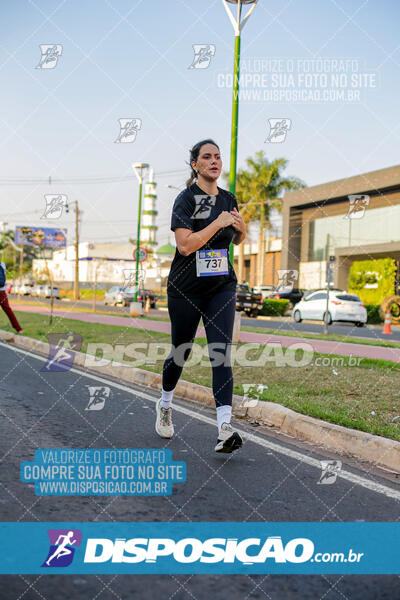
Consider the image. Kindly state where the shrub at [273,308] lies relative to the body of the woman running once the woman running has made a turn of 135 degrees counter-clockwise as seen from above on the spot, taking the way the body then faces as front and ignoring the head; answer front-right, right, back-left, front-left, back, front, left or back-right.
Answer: front

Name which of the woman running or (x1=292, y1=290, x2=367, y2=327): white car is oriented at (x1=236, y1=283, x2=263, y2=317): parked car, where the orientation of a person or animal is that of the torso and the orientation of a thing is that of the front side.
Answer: the white car

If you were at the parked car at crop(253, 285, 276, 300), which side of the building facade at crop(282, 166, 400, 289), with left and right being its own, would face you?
front

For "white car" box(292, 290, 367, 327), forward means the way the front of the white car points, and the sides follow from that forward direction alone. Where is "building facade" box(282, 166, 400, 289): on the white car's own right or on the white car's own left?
on the white car's own right

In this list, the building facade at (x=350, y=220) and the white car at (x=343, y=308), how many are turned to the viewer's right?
0

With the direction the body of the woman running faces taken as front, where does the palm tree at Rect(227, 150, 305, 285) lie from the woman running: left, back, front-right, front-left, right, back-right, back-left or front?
back-left

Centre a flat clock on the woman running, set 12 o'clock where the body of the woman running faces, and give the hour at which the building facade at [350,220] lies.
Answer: The building facade is roughly at 8 o'clock from the woman running.

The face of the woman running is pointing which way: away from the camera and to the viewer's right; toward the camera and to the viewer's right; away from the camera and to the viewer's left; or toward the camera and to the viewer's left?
toward the camera and to the viewer's right

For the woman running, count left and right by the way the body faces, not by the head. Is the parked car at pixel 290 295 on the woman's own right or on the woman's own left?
on the woman's own left

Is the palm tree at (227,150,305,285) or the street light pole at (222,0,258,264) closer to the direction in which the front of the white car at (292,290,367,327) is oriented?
the palm tree

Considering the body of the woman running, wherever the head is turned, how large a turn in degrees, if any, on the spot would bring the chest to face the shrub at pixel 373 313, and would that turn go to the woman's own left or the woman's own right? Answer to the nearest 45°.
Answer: approximately 135° to the woman's own left

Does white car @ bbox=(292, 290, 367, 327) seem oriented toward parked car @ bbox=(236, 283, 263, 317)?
yes

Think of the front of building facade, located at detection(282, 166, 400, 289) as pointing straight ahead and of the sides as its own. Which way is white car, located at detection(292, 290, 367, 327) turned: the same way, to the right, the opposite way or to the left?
to the right
